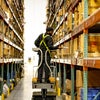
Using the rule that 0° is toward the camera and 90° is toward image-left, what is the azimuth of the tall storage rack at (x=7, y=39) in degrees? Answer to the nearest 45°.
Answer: approximately 270°
